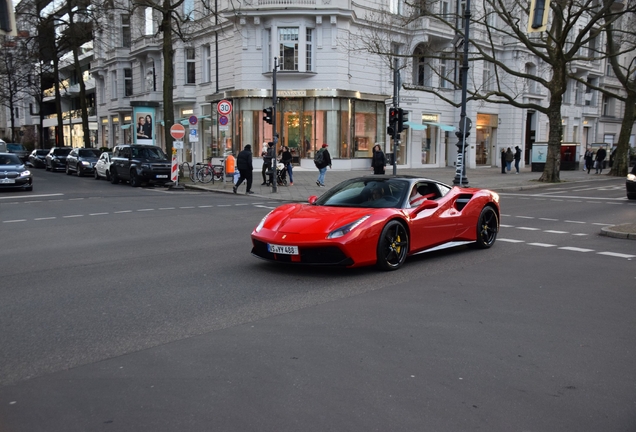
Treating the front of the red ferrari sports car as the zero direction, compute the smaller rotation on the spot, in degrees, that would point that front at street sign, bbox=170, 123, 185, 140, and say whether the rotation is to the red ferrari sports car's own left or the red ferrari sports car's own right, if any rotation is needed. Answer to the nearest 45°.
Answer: approximately 90° to the red ferrari sports car's own right

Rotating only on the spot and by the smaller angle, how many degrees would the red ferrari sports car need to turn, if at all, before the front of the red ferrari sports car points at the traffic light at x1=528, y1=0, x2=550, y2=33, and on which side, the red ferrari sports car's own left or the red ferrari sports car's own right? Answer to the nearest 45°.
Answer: approximately 180°

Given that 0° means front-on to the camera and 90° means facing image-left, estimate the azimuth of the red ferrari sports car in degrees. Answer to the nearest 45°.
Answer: approximately 45°

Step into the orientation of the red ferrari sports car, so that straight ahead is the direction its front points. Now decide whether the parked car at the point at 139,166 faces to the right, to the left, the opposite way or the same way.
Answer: to the left

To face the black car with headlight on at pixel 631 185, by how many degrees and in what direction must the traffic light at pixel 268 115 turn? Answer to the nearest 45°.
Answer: approximately 135° to its left

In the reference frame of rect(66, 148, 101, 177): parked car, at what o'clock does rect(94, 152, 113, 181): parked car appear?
rect(94, 152, 113, 181): parked car is roughly at 1 o'clock from rect(66, 148, 101, 177): parked car.

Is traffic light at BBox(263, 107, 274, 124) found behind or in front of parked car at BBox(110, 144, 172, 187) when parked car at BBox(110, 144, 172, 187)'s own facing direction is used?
in front
